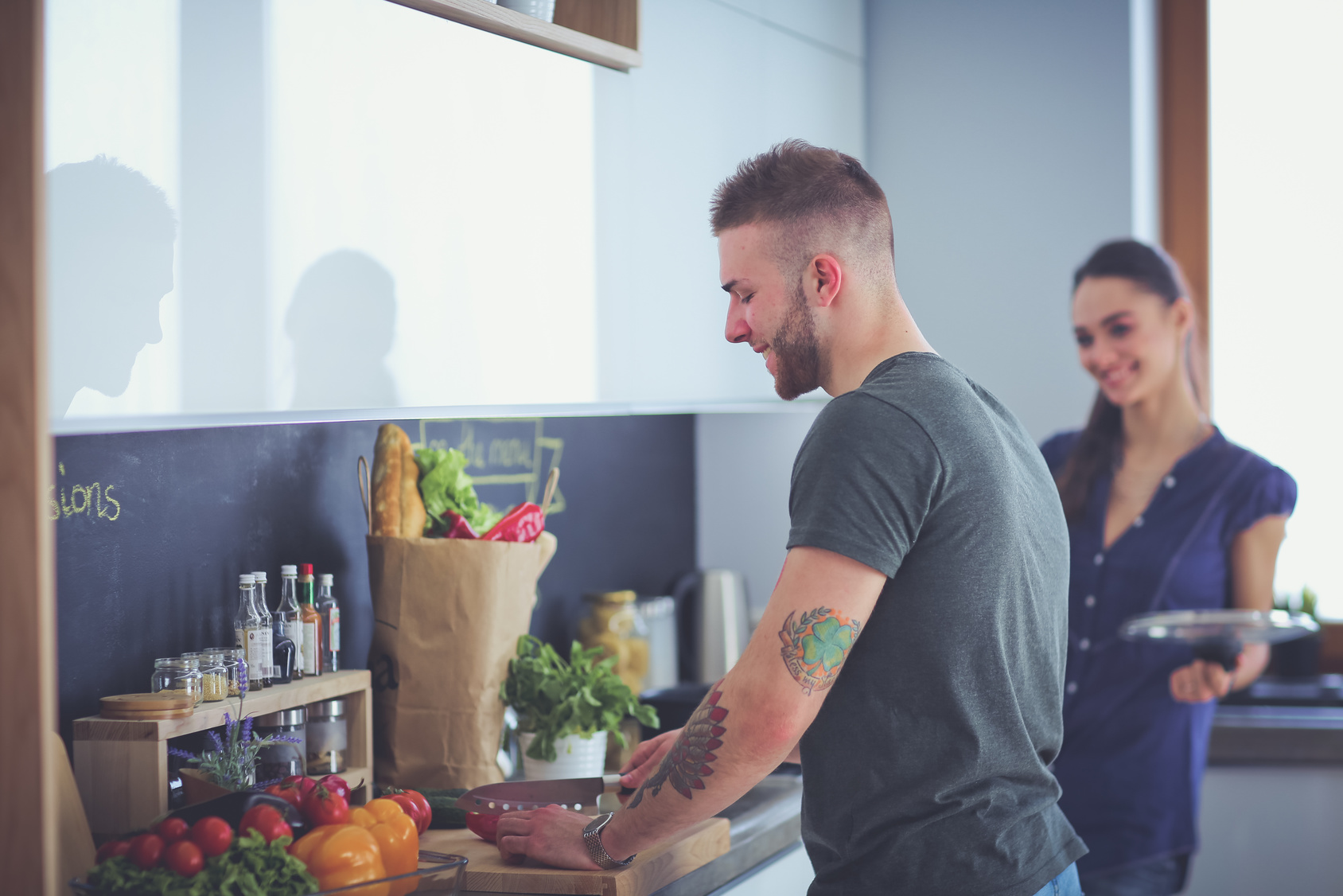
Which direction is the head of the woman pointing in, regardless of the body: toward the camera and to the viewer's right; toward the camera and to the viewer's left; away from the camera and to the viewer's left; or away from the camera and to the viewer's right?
toward the camera and to the viewer's left

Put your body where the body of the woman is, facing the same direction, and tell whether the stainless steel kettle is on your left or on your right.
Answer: on your right

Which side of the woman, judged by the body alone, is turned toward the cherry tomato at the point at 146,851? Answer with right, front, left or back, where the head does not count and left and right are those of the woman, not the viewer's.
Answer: front

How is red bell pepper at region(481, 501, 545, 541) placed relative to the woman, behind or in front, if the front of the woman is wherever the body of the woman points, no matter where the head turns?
in front

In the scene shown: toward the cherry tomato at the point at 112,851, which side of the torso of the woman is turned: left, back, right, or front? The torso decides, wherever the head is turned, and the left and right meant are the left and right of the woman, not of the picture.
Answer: front

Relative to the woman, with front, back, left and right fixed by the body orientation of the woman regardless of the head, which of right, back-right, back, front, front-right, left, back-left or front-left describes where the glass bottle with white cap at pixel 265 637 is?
front

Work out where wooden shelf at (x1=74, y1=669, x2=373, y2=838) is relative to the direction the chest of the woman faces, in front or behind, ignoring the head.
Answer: in front

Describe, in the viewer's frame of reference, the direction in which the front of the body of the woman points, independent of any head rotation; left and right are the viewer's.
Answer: facing the viewer and to the left of the viewer

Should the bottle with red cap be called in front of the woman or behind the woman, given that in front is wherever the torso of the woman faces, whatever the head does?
in front

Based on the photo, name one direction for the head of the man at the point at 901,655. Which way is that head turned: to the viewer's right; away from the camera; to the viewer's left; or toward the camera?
to the viewer's left
